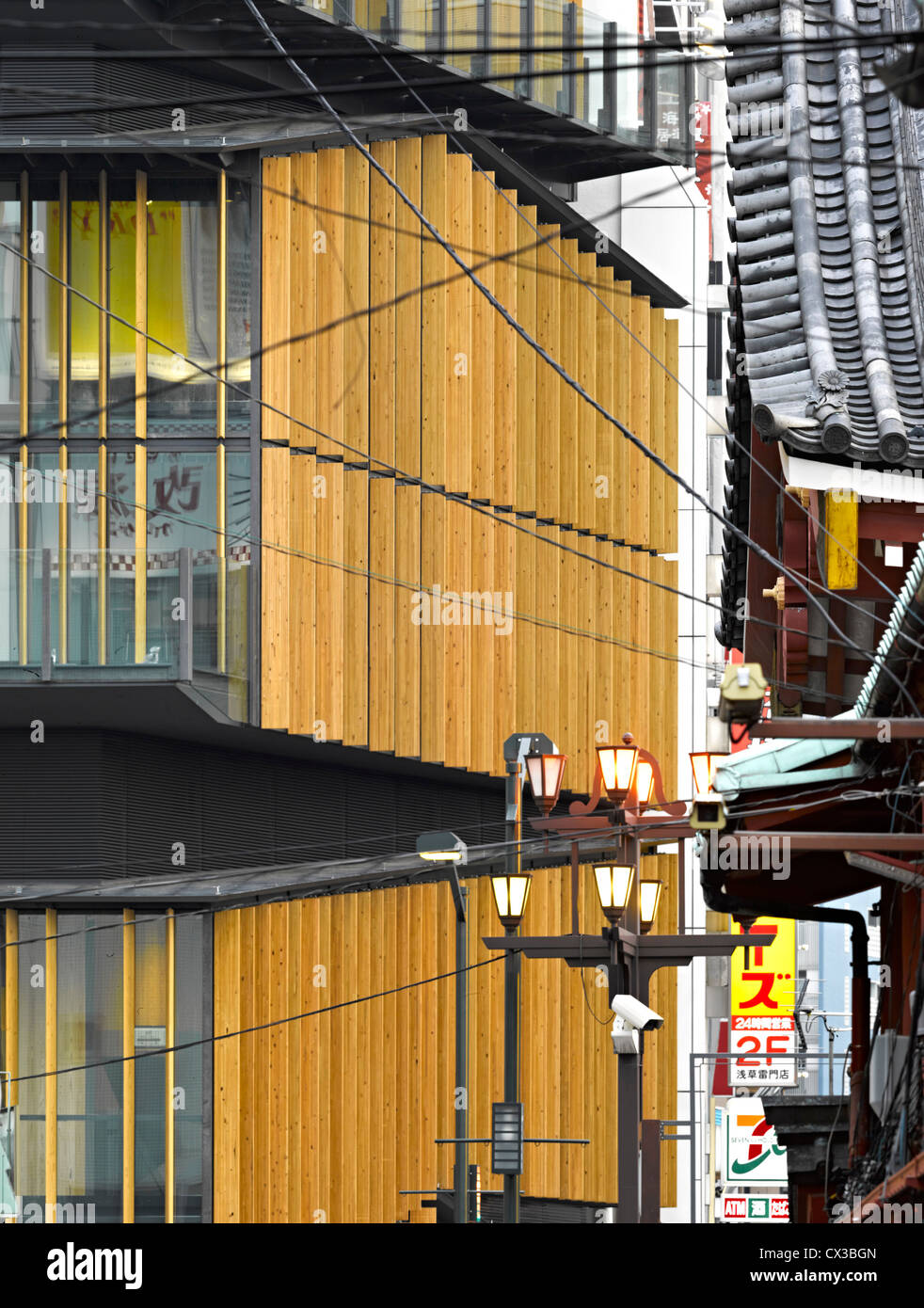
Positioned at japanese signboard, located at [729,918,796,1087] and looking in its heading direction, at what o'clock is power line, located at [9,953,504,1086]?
The power line is roughly at 1 o'clock from the japanese signboard.

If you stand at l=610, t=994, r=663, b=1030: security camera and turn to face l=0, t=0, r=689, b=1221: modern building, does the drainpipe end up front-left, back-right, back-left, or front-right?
back-right

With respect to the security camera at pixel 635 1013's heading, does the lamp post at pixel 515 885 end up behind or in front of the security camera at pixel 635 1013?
behind

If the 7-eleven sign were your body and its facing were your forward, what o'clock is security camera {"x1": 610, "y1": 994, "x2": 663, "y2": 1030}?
The security camera is roughly at 12 o'clock from the 7-eleven sign.

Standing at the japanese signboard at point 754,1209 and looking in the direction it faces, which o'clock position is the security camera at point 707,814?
The security camera is roughly at 12 o'clock from the japanese signboard.

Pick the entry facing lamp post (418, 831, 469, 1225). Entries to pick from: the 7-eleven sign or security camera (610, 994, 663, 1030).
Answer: the 7-eleven sign

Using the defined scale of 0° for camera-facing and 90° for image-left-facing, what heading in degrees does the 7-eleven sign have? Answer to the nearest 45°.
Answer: approximately 0°
